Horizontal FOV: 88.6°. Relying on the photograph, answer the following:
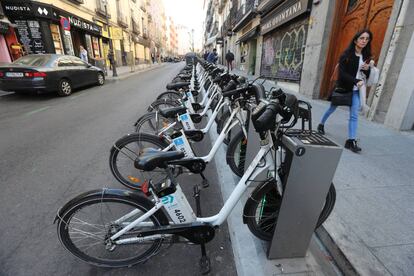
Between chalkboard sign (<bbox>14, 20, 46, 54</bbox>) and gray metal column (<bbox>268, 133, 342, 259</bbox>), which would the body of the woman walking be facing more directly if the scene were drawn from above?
the gray metal column

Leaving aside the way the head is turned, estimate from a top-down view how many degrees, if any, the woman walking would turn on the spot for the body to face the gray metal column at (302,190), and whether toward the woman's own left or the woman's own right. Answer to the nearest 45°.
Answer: approximately 45° to the woman's own right

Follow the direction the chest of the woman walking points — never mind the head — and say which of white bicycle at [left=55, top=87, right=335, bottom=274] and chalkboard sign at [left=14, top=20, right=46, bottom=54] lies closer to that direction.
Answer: the white bicycle

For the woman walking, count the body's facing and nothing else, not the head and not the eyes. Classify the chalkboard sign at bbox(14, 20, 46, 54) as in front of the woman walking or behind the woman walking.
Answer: behind

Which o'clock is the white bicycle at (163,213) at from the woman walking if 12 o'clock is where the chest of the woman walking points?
The white bicycle is roughly at 2 o'clock from the woman walking.

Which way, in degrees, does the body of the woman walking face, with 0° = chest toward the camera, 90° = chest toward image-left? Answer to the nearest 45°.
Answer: approximately 315°
